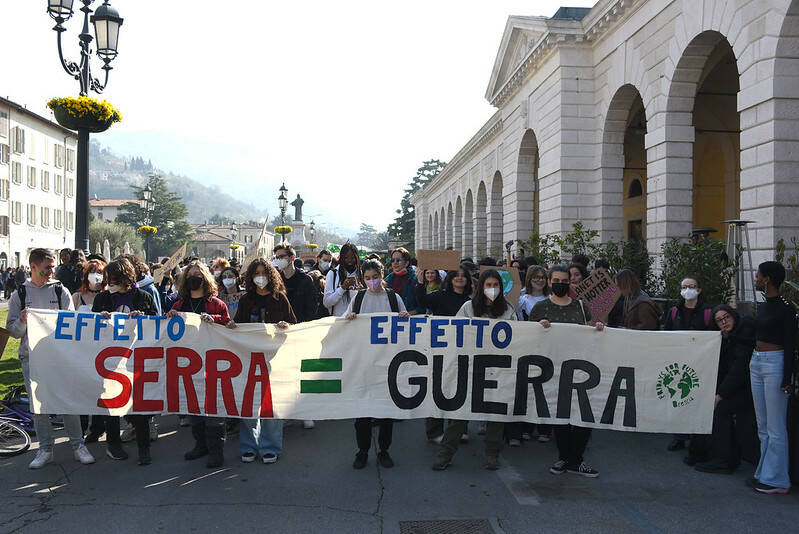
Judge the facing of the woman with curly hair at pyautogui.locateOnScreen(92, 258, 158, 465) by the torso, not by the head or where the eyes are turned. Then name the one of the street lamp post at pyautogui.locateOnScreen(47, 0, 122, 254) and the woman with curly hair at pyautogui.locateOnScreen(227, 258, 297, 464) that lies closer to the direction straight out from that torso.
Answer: the woman with curly hair

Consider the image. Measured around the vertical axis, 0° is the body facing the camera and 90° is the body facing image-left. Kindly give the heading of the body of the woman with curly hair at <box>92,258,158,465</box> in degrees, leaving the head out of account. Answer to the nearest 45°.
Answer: approximately 0°

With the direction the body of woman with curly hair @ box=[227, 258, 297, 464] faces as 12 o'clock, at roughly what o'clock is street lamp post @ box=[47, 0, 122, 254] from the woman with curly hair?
The street lamp post is roughly at 5 o'clock from the woman with curly hair.

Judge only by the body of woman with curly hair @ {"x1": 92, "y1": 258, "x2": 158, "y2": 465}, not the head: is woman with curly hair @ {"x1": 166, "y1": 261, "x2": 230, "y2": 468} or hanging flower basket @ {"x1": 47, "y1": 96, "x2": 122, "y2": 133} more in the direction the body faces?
the woman with curly hair

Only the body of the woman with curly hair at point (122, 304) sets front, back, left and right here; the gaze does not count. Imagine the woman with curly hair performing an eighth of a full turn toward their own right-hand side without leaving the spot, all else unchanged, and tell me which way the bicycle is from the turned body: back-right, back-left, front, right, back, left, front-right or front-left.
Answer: right

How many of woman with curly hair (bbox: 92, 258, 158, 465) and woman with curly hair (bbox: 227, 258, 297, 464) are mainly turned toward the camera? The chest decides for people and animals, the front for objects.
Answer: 2

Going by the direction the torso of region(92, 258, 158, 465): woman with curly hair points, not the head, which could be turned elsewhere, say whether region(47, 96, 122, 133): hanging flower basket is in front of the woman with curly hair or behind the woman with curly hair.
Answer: behind

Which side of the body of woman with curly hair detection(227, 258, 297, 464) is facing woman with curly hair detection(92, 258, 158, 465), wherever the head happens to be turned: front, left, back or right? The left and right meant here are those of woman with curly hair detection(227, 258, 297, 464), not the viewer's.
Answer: right

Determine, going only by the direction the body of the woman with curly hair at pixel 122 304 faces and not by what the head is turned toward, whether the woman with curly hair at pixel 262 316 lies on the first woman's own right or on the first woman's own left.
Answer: on the first woman's own left

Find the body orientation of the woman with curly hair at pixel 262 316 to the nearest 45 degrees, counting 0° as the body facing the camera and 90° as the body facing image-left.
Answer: approximately 0°
